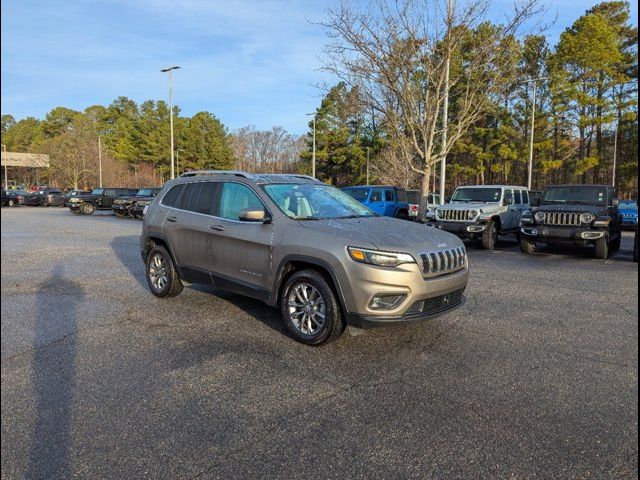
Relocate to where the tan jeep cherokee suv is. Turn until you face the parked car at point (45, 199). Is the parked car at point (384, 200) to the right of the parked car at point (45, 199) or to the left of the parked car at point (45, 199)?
right

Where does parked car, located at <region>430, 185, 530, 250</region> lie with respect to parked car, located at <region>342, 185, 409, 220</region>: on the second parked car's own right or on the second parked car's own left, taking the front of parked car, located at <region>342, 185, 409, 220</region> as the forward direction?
on the second parked car's own left

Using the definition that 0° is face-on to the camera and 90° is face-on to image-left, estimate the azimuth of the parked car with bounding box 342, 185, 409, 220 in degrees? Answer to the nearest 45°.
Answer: approximately 45°

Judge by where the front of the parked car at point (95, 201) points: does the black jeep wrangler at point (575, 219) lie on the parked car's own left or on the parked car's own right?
on the parked car's own left

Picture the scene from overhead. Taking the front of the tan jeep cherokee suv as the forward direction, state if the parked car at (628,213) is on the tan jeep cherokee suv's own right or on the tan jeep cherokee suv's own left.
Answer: on the tan jeep cherokee suv's own left

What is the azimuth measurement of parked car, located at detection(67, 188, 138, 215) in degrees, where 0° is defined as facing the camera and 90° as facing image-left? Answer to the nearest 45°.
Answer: approximately 45°

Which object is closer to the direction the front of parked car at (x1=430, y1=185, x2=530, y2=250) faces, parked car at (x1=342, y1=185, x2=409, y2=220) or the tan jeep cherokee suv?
the tan jeep cherokee suv

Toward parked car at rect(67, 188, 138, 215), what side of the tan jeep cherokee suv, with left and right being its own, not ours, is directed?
back

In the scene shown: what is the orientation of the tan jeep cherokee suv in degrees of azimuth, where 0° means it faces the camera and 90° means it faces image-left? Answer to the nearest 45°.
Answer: approximately 315°
